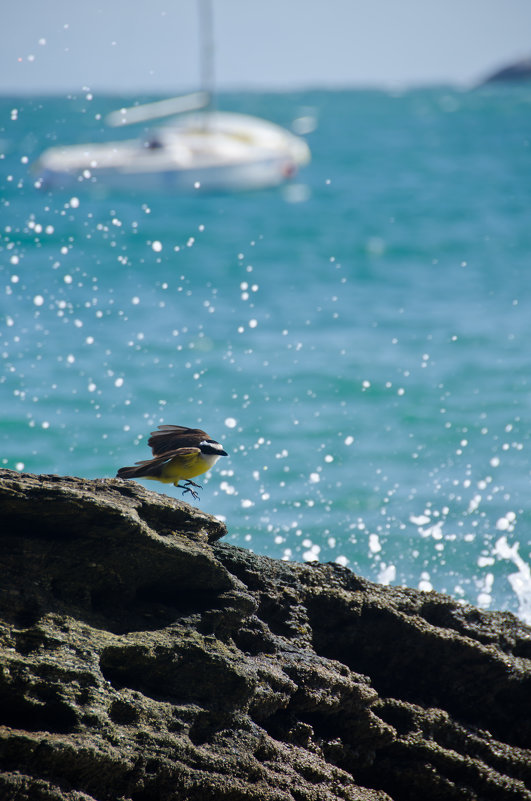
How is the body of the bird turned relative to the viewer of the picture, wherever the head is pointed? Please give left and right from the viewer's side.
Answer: facing to the right of the viewer

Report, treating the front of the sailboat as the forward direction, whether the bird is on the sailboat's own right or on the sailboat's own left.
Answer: on the sailboat's own right

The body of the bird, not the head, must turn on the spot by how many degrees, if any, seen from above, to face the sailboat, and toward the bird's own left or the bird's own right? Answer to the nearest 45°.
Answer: approximately 90° to the bird's own left

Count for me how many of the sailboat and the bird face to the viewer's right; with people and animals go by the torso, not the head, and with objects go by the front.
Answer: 2

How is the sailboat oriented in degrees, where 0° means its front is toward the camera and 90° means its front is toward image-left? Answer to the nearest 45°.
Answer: approximately 270°

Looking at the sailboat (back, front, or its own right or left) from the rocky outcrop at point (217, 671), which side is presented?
right
